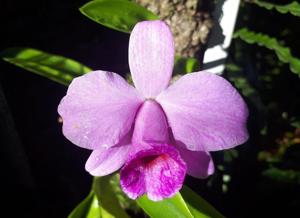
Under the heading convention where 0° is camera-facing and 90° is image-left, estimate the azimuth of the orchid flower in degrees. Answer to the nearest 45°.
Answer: approximately 0°

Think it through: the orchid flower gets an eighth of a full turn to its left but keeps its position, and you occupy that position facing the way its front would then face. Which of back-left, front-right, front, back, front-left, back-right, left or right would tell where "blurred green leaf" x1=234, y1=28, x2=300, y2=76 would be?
left

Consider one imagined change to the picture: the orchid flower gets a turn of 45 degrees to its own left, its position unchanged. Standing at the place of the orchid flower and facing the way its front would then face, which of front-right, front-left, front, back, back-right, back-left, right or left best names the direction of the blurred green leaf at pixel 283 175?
left

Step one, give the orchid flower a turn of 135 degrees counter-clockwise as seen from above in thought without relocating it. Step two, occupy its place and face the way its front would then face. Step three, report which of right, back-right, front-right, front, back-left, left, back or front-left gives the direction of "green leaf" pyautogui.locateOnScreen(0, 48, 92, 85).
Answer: left
